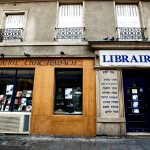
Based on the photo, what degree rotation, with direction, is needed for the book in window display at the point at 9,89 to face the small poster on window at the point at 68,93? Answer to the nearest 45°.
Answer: approximately 45° to its left

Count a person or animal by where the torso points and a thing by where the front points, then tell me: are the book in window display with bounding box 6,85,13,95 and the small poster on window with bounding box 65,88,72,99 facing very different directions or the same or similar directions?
same or similar directions

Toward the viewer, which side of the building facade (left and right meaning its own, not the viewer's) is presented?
front

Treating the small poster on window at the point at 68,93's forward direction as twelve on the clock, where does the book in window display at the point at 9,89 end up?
The book in window display is roughly at 3 o'clock from the small poster on window.

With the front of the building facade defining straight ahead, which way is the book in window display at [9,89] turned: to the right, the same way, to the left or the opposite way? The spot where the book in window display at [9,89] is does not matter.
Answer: the same way

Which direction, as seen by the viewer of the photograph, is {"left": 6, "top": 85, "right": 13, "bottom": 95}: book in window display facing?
facing the viewer

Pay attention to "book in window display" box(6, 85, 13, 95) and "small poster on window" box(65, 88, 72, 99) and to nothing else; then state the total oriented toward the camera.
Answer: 2
